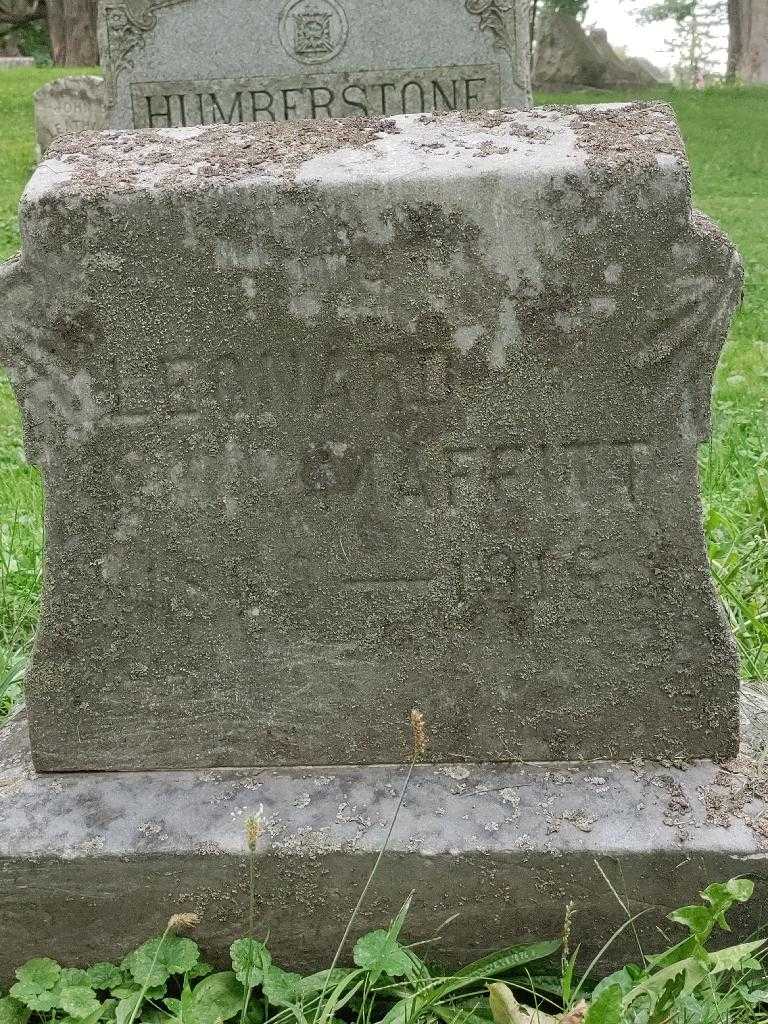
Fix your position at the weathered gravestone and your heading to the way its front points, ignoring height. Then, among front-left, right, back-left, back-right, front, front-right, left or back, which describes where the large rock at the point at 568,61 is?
back

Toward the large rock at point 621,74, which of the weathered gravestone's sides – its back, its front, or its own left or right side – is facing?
back

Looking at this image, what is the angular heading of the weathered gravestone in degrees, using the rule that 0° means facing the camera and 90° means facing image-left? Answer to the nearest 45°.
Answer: approximately 0°

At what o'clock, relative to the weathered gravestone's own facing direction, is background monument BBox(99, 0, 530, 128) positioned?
The background monument is roughly at 6 o'clock from the weathered gravestone.

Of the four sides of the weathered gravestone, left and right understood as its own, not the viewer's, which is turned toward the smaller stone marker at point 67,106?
back
